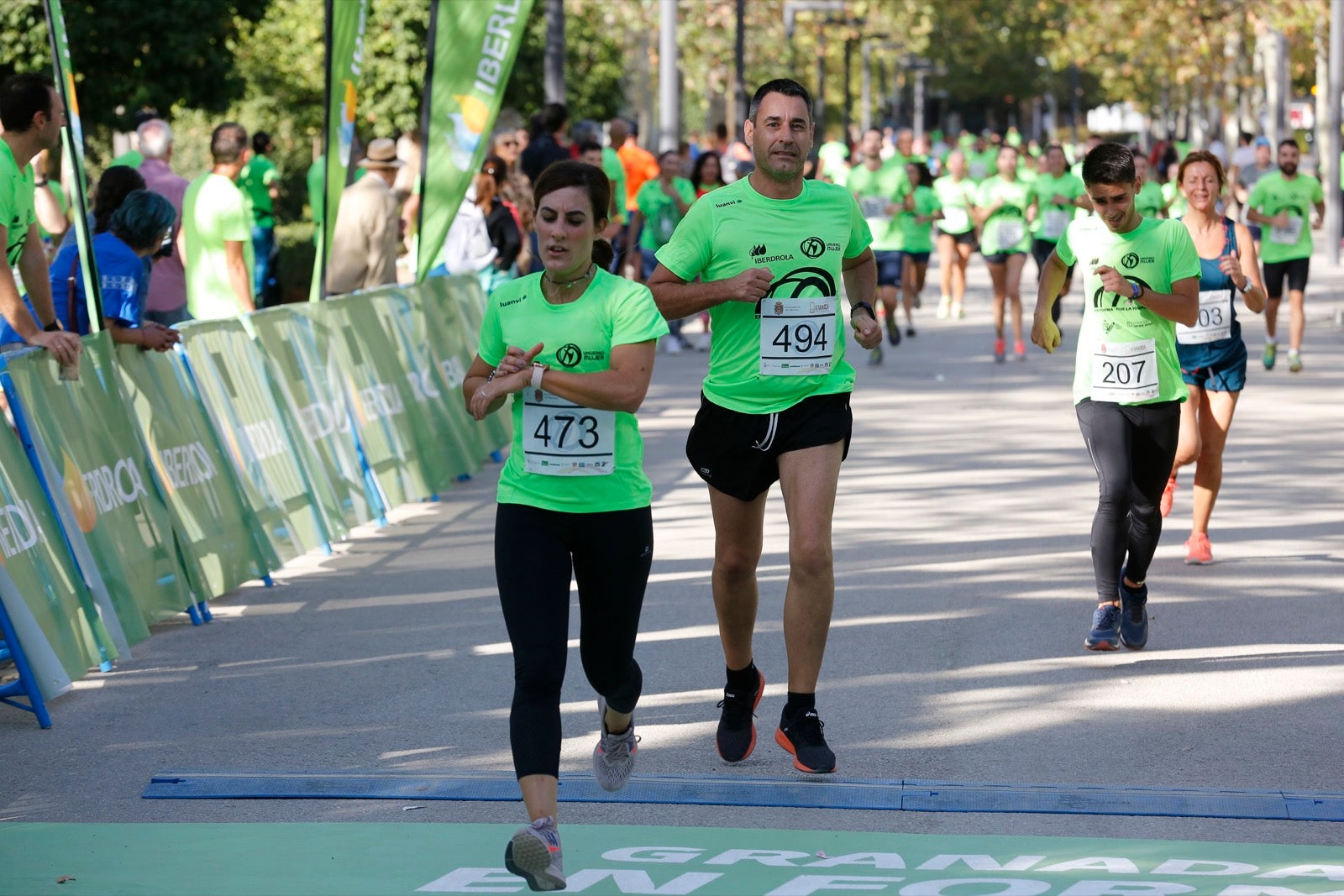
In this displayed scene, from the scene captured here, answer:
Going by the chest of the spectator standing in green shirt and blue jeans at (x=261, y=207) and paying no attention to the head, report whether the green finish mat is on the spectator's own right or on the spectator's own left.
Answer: on the spectator's own right

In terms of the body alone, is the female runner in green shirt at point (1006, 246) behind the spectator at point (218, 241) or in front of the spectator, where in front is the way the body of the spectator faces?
in front

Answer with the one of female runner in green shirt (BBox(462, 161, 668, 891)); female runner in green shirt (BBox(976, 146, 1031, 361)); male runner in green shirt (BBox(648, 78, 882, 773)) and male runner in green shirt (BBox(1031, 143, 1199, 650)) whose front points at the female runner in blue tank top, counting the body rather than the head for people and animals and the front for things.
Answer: female runner in green shirt (BBox(976, 146, 1031, 361))

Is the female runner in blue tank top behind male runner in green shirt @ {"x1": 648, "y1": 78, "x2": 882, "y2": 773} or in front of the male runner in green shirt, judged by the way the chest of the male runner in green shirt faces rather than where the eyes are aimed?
behind

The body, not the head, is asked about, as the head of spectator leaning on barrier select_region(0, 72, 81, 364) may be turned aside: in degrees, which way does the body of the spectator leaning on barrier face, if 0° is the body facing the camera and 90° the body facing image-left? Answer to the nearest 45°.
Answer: approximately 270°

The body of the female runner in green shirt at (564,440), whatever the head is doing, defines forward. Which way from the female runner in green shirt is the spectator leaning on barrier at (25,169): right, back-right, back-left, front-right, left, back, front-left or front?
back-right

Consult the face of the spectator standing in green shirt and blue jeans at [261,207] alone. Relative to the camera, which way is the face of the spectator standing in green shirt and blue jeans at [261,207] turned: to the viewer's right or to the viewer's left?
to the viewer's right

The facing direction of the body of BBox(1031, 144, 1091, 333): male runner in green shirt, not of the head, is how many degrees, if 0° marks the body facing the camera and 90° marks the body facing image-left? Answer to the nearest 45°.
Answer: approximately 0°

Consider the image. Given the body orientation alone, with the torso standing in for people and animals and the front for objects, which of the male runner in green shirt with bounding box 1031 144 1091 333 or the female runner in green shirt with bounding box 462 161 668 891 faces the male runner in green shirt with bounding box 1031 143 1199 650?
the male runner in green shirt with bounding box 1031 144 1091 333

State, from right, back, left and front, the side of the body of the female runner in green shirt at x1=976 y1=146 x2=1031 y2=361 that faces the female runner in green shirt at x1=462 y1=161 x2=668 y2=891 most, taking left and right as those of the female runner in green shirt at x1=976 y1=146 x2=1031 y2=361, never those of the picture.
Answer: front

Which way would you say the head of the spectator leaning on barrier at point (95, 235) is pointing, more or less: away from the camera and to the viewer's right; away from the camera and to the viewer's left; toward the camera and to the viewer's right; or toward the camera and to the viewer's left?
away from the camera and to the viewer's right

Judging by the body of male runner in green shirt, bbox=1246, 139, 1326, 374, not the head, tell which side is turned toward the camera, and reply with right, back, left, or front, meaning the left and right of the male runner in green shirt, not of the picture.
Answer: front

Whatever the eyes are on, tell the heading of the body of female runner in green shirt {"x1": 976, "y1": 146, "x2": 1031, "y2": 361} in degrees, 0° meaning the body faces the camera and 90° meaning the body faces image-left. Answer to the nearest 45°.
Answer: approximately 0°
